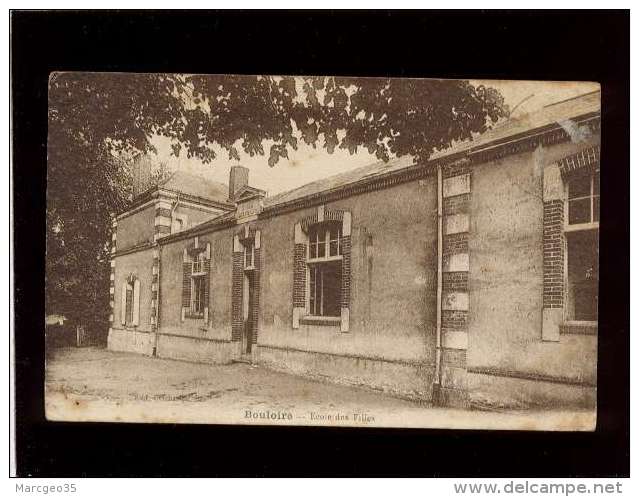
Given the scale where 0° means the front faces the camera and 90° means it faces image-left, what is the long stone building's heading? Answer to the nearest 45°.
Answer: approximately 45°
